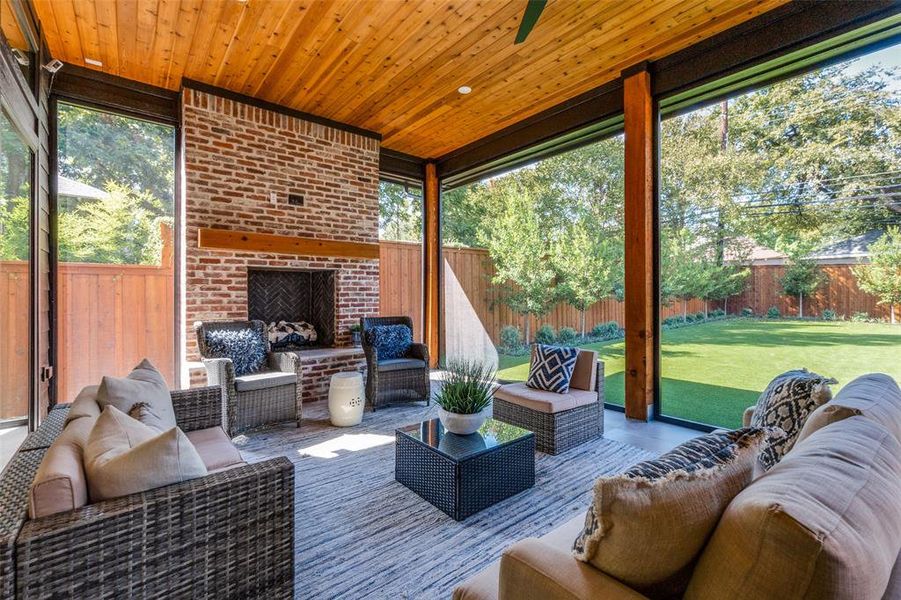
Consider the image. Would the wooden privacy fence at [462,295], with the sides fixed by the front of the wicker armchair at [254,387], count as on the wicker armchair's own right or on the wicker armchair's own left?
on the wicker armchair's own left

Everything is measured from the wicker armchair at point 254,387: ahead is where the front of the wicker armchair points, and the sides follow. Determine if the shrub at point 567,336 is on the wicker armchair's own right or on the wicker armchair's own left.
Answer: on the wicker armchair's own left

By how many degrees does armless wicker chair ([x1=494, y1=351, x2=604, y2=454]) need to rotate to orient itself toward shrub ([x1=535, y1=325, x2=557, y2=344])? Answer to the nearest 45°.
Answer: approximately 135° to its right

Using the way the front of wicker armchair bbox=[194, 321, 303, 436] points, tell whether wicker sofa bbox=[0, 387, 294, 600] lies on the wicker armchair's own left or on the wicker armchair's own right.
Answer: on the wicker armchair's own right

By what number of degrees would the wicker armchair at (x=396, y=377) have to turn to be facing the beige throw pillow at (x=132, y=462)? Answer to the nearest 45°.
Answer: approximately 45° to its right

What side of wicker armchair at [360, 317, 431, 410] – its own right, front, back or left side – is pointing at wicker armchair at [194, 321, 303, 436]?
right

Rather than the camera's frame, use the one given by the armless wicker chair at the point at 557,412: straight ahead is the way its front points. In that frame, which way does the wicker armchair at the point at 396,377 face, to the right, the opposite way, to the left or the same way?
to the left

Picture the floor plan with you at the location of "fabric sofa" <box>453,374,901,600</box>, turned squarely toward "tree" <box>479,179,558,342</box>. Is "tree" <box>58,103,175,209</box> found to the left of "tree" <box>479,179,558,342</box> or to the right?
left
